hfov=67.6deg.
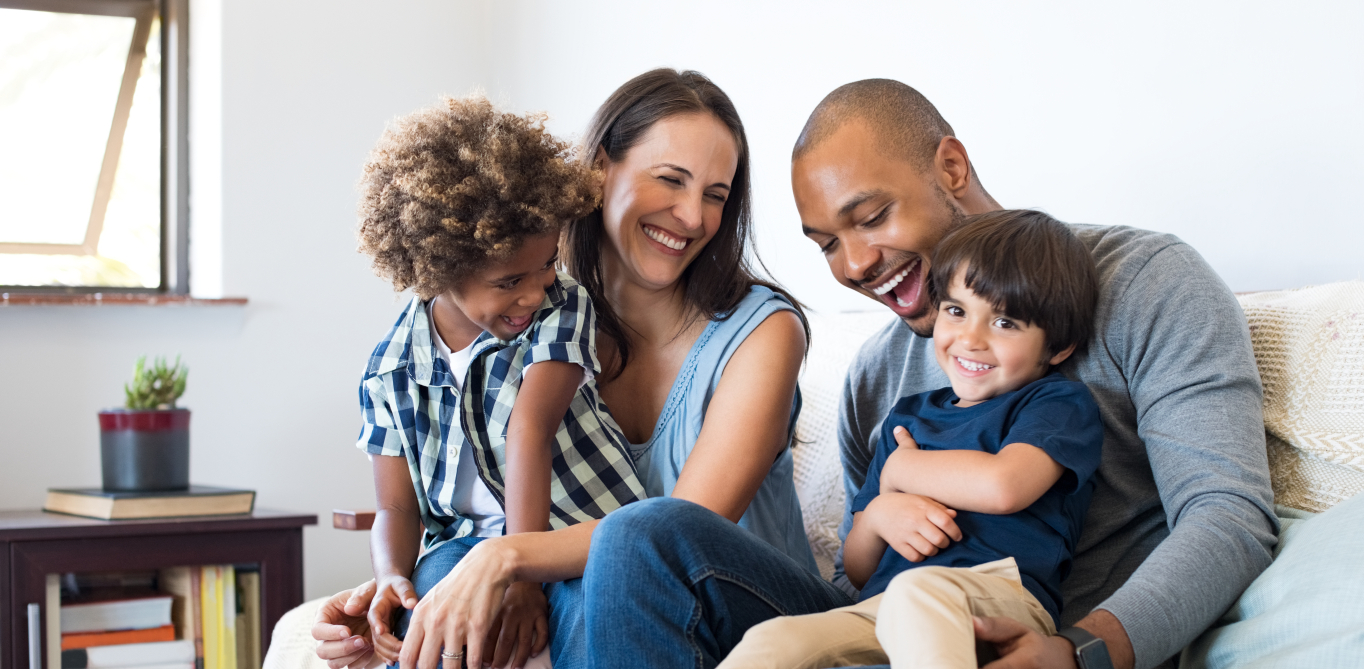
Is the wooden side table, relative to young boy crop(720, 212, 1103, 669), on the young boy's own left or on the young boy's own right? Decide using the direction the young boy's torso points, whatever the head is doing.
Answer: on the young boy's own right

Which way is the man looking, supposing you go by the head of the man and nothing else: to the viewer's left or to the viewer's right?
to the viewer's left

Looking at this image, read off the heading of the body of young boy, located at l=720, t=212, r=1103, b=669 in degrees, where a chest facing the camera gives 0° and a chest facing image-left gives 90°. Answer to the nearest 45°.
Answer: approximately 45°

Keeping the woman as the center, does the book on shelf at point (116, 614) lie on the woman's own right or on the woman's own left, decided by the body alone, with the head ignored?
on the woman's own right

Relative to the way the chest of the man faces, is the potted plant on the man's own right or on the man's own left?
on the man's own right
